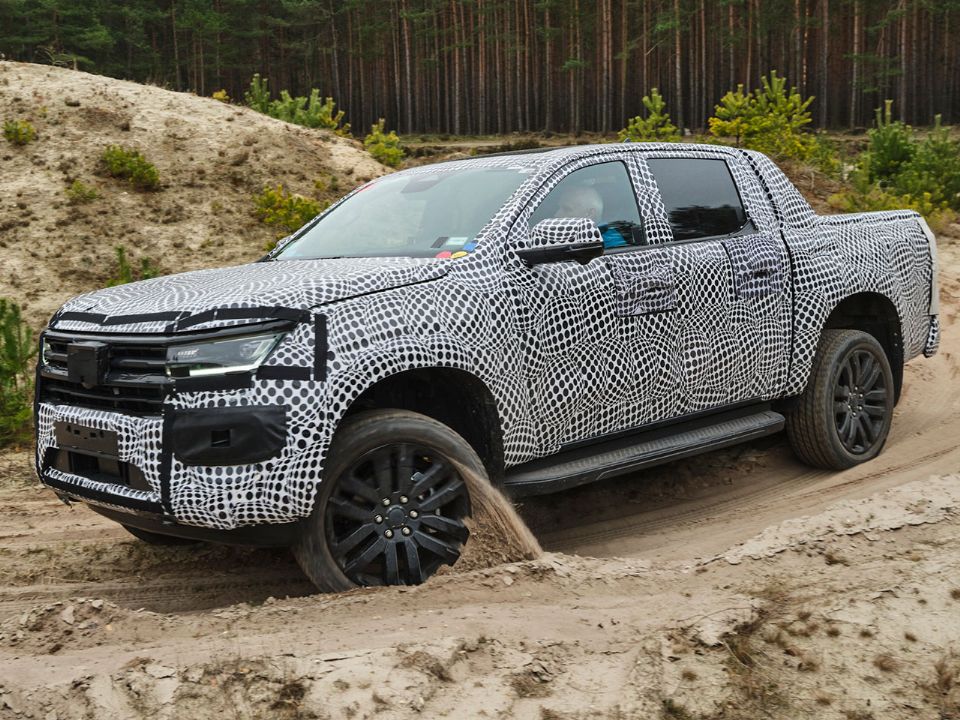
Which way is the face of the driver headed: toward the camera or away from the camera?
toward the camera

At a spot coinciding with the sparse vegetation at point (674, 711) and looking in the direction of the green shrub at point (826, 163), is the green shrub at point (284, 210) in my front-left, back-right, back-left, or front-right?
front-left

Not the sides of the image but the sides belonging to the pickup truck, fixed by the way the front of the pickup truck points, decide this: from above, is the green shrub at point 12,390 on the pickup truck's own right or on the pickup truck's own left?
on the pickup truck's own right

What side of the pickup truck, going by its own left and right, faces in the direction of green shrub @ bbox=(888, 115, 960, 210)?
back

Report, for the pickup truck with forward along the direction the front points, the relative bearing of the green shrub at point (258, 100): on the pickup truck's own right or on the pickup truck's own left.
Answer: on the pickup truck's own right

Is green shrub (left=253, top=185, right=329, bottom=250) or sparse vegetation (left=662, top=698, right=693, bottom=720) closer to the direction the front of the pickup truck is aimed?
the sparse vegetation

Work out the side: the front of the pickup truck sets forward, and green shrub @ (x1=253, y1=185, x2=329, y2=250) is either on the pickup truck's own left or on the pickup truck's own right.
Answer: on the pickup truck's own right

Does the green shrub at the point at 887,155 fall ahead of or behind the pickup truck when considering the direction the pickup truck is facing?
behind

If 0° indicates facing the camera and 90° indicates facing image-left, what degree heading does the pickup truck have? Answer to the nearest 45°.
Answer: approximately 45°
